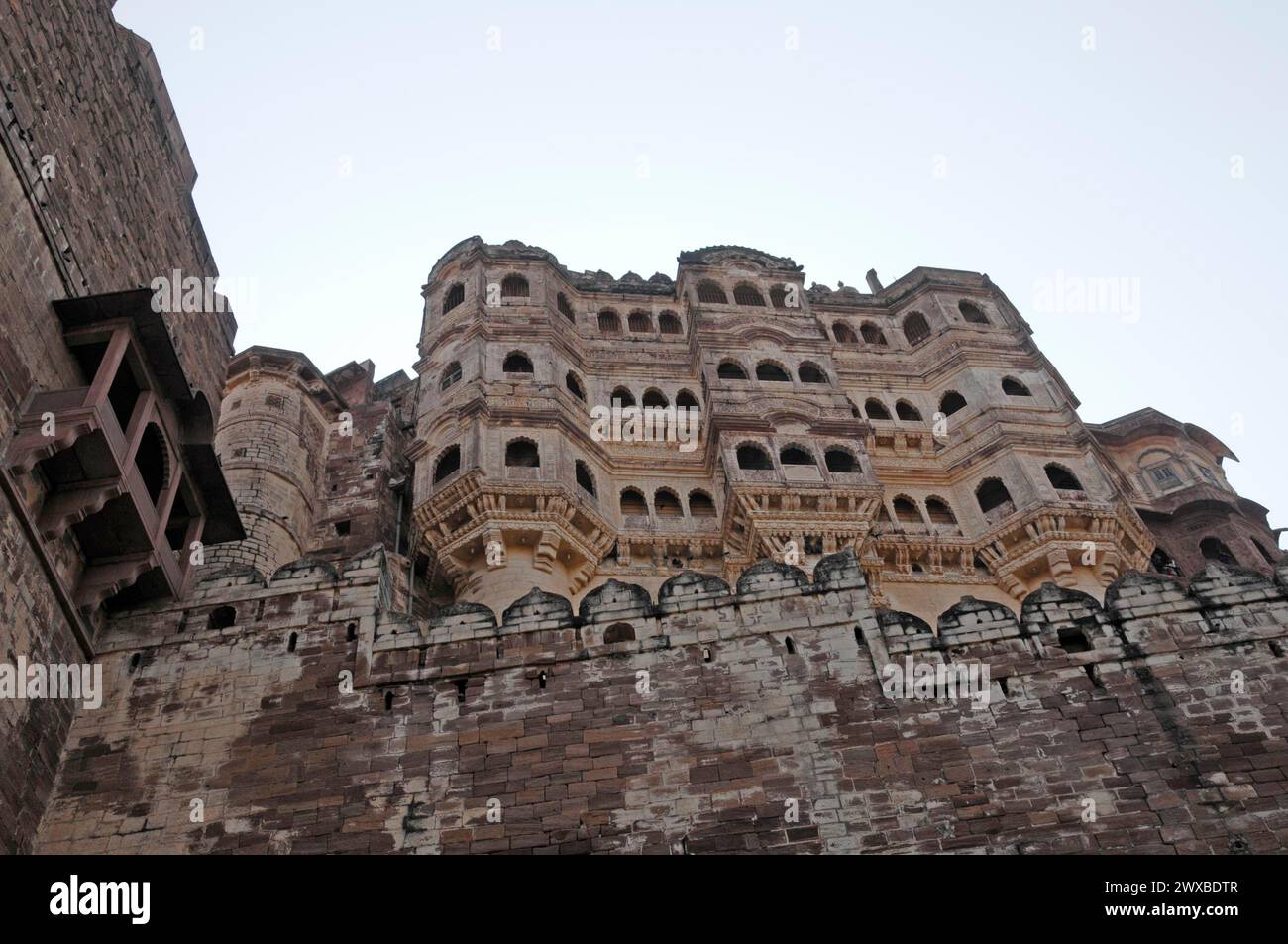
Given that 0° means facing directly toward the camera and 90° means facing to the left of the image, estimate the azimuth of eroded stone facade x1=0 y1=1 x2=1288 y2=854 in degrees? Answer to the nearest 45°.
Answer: approximately 0°
